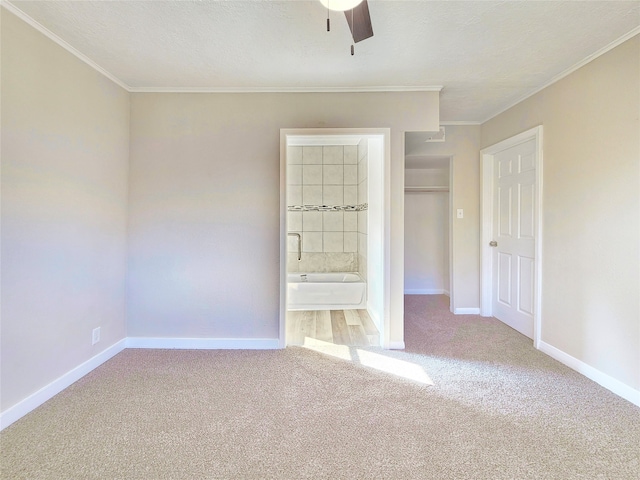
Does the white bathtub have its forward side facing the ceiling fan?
yes

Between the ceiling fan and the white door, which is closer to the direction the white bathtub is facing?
the ceiling fan

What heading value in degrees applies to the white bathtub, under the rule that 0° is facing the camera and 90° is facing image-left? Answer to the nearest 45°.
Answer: approximately 0°
